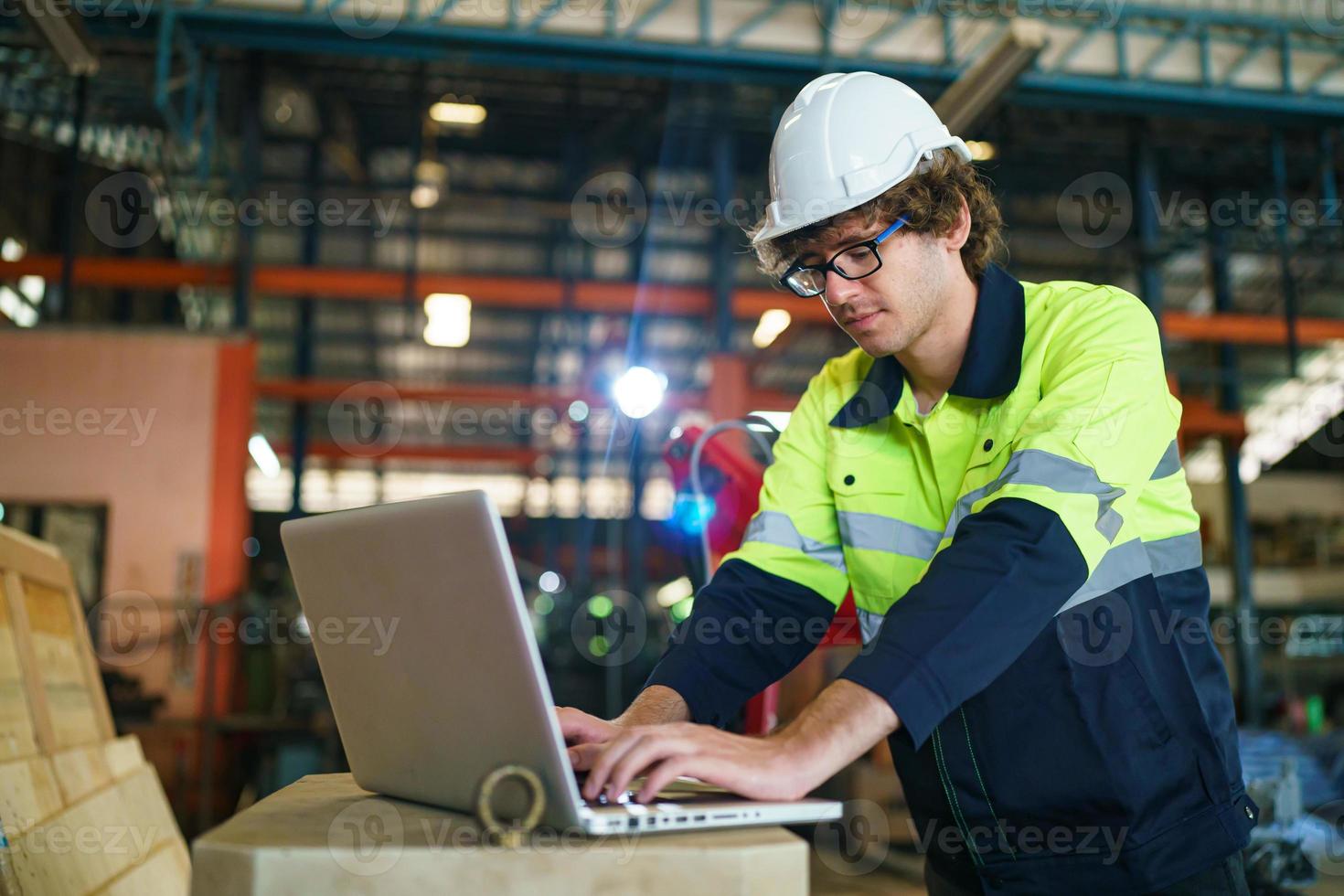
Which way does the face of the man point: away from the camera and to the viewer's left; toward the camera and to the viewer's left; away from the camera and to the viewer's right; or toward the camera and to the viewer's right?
toward the camera and to the viewer's left

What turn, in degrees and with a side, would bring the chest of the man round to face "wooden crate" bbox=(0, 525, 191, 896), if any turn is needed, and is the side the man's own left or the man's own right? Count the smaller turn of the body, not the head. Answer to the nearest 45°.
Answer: approximately 90° to the man's own right

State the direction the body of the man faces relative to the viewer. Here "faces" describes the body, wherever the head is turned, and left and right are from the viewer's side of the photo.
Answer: facing the viewer and to the left of the viewer

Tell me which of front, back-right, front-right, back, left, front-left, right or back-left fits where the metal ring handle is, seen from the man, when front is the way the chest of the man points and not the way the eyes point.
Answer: front

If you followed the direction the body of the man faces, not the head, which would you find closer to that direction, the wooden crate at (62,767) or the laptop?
the laptop

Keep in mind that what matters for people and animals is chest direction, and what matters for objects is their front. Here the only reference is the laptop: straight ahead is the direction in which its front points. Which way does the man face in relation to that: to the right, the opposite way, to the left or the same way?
the opposite way

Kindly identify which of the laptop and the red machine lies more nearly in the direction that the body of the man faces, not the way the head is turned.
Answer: the laptop

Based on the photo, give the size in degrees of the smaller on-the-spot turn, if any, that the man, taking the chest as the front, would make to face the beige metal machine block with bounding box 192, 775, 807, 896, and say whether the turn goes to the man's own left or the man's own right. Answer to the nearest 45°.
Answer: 0° — they already face it

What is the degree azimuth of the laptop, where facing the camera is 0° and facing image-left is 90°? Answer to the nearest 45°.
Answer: approximately 225°

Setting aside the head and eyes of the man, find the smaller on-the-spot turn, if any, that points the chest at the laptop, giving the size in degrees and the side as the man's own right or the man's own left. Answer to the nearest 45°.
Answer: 0° — they already face it
